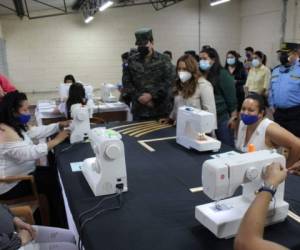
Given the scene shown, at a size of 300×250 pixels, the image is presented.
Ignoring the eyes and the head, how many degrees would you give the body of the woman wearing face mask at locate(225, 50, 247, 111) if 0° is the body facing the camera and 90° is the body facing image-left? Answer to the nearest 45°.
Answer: approximately 45°

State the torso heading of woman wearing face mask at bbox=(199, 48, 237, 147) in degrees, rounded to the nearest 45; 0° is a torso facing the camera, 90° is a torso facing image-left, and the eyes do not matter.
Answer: approximately 45°

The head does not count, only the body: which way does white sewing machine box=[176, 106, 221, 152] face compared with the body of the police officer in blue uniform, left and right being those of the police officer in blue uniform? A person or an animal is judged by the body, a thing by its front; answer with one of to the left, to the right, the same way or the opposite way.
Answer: the opposite way

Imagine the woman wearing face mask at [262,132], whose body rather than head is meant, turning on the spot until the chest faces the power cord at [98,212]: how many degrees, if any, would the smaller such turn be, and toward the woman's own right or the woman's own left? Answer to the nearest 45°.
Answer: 0° — they already face it

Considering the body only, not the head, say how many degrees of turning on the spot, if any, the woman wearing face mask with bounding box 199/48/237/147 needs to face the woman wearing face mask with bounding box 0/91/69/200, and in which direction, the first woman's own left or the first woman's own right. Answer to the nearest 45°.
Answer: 0° — they already face them

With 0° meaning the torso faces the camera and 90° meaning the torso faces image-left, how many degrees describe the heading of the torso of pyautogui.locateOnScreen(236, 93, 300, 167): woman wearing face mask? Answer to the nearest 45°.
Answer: approximately 45°

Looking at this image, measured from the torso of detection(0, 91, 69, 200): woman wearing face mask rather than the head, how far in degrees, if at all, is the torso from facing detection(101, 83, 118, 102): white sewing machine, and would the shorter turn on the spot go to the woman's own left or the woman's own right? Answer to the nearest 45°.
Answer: approximately 45° to the woman's own left

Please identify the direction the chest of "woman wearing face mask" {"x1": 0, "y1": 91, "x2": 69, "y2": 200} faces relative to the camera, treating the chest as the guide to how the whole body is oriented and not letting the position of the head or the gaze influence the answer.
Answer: to the viewer's right

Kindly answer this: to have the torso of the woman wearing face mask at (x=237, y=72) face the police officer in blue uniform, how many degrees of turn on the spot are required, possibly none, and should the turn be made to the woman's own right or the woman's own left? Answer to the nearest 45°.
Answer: approximately 45° to the woman's own left
